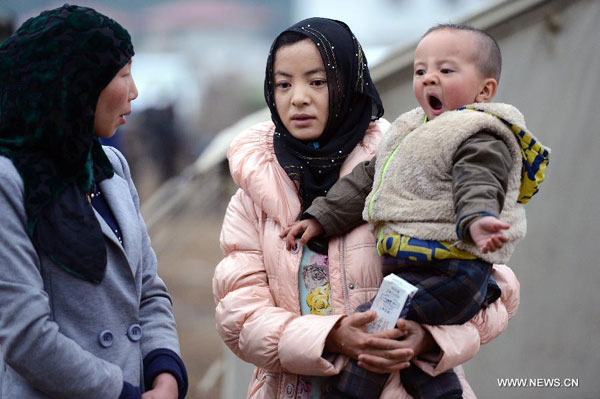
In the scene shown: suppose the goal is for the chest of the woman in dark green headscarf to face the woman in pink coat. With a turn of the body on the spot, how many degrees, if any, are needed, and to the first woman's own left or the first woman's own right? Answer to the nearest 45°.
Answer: approximately 45° to the first woman's own left

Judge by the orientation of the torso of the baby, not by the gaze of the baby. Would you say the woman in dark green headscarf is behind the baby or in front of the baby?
in front

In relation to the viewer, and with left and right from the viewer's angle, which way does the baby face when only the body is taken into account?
facing the viewer and to the left of the viewer

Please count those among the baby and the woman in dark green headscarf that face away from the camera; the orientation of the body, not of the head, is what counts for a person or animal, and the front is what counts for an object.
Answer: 0

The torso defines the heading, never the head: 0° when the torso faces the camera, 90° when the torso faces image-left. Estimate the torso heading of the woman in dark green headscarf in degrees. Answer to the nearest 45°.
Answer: approximately 315°

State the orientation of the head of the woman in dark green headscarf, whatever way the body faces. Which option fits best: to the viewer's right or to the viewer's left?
to the viewer's right

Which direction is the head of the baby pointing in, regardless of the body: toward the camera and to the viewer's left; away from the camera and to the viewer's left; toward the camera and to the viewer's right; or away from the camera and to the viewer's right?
toward the camera and to the viewer's left

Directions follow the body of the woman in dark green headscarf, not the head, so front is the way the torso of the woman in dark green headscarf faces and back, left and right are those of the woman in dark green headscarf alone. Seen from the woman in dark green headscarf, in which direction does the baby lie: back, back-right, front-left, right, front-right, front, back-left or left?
front-left

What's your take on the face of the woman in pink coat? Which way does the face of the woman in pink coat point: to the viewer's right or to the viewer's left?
to the viewer's left
